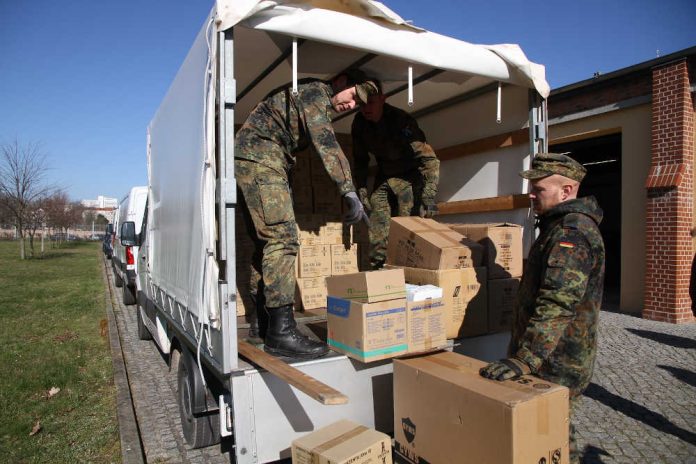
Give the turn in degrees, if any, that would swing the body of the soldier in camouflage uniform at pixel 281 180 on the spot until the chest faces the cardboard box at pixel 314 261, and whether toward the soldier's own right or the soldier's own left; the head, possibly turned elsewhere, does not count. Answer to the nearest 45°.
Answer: approximately 90° to the soldier's own left

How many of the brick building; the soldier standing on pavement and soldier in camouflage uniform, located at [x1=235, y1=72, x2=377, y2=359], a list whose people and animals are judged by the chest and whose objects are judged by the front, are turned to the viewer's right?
1

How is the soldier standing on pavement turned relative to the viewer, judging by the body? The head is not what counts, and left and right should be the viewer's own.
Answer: facing to the left of the viewer

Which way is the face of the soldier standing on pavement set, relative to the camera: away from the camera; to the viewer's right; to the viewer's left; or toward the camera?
to the viewer's left

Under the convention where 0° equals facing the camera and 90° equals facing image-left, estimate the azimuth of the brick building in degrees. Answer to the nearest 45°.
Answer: approximately 45°

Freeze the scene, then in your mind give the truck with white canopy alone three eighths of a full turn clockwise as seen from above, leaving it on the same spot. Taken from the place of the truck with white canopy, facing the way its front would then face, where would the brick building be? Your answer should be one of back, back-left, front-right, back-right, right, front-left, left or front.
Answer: front-left

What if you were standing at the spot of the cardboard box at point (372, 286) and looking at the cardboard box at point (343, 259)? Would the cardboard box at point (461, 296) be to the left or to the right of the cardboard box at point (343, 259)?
right

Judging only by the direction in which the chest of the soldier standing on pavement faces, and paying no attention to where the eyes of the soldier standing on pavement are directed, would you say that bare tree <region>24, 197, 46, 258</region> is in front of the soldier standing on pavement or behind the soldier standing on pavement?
in front

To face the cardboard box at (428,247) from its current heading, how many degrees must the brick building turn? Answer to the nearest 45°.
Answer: approximately 45° to its left

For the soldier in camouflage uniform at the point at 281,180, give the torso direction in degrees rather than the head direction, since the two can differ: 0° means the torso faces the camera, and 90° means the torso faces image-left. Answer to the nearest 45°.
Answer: approximately 270°

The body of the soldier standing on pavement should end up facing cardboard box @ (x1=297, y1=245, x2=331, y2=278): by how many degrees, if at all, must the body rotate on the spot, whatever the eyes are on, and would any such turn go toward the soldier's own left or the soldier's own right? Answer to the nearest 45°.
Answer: approximately 45° to the soldier's own right

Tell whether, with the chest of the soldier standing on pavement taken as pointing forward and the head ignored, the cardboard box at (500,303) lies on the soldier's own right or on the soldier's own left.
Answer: on the soldier's own right
